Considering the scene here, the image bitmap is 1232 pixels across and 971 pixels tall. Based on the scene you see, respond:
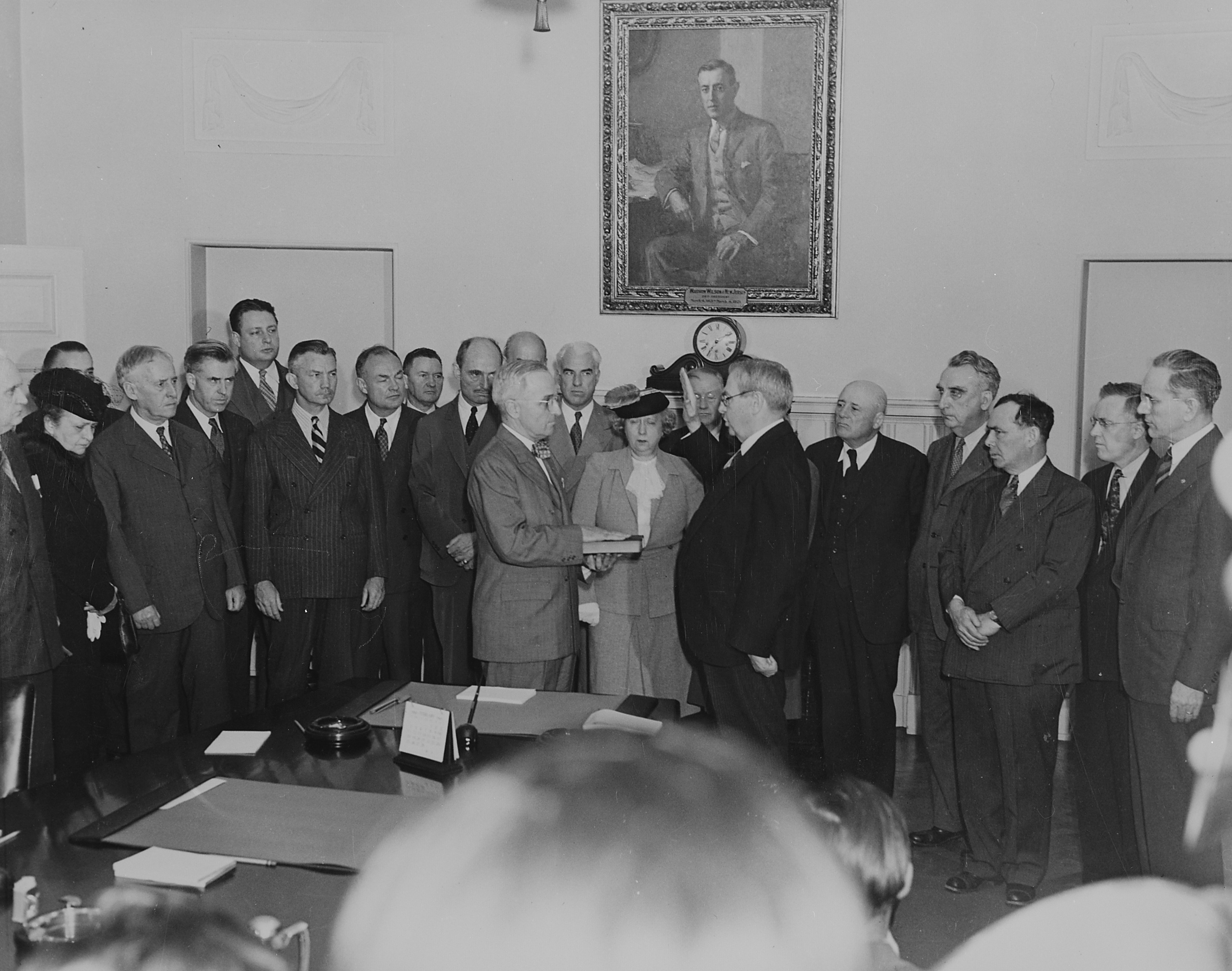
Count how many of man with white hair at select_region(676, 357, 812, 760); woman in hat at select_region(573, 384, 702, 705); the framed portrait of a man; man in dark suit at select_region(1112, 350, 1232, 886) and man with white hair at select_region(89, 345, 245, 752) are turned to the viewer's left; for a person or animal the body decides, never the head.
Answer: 2

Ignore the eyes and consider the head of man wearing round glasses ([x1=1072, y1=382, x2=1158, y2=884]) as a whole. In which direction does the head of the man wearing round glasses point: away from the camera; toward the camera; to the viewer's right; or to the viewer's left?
to the viewer's left

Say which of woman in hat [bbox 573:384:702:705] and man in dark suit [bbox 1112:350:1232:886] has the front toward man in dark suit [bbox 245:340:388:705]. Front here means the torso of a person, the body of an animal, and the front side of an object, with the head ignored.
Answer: man in dark suit [bbox 1112:350:1232:886]

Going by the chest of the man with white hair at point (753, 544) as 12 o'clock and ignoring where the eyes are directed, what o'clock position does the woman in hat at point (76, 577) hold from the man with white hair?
The woman in hat is roughly at 12 o'clock from the man with white hair.

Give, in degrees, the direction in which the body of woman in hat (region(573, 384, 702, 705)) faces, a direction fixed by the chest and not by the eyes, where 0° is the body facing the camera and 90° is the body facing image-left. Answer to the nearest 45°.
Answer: approximately 0°

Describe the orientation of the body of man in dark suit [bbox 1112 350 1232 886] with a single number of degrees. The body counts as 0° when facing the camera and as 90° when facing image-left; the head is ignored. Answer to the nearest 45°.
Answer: approximately 90°

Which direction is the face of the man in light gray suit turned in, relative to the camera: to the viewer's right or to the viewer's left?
to the viewer's right

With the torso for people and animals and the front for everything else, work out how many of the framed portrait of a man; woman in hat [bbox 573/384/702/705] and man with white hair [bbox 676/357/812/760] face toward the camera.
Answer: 2

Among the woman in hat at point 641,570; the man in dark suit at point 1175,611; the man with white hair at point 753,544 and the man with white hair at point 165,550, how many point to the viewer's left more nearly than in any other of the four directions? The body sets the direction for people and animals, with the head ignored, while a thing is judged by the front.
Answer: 2

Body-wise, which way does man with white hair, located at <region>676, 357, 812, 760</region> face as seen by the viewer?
to the viewer's left

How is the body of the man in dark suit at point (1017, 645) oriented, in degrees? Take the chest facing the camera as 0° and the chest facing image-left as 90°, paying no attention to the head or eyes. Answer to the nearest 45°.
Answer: approximately 45°

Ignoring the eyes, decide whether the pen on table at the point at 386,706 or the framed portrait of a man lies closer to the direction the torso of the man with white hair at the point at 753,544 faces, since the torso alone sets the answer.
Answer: the pen on table

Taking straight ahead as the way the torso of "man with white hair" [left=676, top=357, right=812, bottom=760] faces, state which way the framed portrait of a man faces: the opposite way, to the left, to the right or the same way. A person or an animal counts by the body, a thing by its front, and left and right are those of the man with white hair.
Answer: to the left
